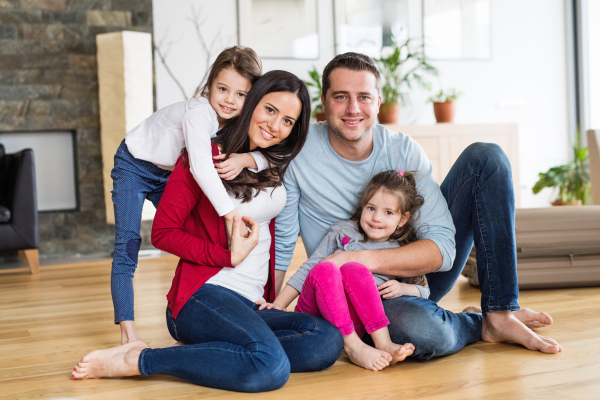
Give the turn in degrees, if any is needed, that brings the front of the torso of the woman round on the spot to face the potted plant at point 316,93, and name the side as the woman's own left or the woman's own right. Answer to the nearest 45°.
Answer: approximately 135° to the woman's own left

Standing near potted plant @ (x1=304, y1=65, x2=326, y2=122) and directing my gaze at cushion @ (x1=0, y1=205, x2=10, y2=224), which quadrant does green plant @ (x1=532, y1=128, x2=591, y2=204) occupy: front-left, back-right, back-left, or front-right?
back-left

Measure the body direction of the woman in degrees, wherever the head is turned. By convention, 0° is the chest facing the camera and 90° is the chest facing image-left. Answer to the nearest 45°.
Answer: approximately 315°

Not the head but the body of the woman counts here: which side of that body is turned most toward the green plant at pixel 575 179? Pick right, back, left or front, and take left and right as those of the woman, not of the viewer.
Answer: left

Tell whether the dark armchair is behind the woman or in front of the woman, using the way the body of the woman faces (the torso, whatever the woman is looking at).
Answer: behind

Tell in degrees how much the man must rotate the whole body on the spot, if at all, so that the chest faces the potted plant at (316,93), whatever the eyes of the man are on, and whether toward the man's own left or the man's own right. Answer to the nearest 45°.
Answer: approximately 180°

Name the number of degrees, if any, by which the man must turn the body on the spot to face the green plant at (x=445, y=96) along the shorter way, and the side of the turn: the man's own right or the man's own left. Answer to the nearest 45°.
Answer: approximately 180°

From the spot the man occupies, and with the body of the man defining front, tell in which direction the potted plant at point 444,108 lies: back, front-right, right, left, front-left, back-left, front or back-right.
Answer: back

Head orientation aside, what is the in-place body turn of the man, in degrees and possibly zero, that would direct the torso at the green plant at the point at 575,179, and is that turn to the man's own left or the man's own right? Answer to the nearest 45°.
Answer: approximately 180°
